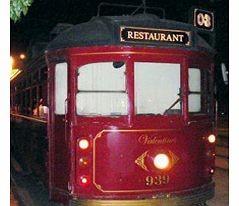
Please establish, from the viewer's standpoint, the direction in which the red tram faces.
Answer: facing the viewer and to the right of the viewer
